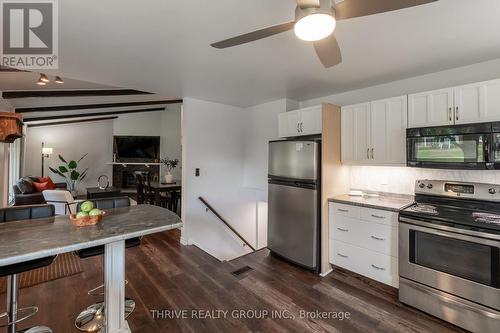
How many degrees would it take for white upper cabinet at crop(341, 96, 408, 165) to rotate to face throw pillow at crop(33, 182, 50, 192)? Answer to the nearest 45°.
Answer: approximately 45° to its right

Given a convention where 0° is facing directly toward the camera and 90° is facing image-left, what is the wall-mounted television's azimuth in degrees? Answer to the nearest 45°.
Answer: approximately 0°

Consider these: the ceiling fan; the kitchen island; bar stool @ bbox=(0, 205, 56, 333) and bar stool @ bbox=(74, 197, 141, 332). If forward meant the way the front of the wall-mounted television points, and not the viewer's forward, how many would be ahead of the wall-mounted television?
4

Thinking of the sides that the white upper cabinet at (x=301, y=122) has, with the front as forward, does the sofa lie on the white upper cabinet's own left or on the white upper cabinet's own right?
on the white upper cabinet's own right

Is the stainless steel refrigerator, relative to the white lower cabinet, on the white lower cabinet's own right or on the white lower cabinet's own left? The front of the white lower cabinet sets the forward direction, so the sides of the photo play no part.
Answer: on the white lower cabinet's own right

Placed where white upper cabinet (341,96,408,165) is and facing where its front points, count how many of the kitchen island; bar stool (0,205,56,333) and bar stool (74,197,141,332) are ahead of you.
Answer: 3

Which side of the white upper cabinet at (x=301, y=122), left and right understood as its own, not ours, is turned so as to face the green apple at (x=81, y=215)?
front

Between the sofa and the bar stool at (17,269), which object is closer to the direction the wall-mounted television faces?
the bar stool

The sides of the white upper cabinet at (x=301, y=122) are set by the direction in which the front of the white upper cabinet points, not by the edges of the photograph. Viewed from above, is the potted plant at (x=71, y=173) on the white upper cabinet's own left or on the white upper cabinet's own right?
on the white upper cabinet's own right
